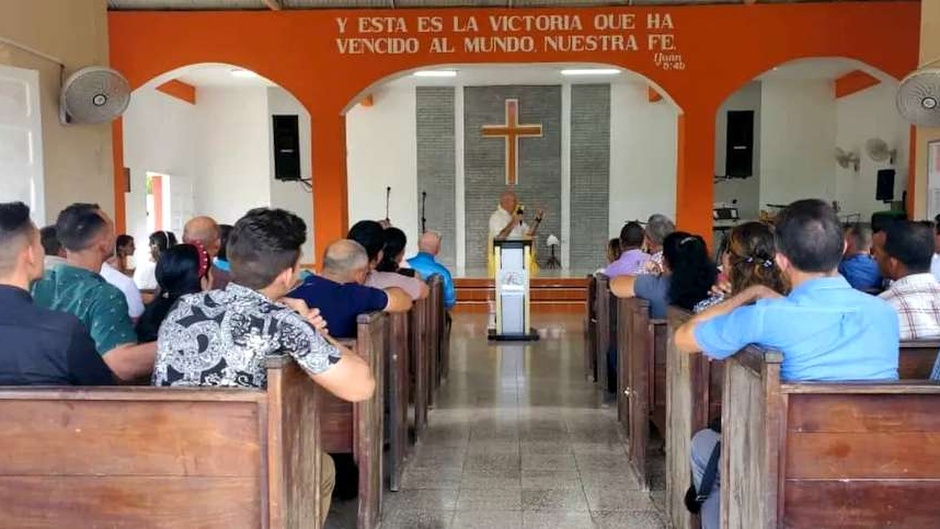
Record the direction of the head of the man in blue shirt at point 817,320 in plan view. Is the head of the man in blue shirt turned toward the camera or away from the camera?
away from the camera

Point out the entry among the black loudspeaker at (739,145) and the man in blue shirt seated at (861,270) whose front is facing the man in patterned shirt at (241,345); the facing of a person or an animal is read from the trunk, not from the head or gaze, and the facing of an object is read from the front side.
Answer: the black loudspeaker

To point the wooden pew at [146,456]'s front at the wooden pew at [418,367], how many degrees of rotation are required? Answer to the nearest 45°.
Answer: approximately 45° to its right

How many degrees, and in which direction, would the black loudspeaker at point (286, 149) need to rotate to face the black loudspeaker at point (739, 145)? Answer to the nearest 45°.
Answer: approximately 90° to its left

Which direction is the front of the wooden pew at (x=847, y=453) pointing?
away from the camera

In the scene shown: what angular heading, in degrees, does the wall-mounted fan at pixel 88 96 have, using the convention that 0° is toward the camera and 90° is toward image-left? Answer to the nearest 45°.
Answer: approximately 315°

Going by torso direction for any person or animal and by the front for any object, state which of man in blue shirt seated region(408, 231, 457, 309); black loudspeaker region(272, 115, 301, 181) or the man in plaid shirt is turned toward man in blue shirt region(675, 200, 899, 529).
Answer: the black loudspeaker

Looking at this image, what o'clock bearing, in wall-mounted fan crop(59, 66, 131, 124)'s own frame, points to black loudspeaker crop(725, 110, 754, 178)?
The black loudspeaker is roughly at 10 o'clock from the wall-mounted fan.

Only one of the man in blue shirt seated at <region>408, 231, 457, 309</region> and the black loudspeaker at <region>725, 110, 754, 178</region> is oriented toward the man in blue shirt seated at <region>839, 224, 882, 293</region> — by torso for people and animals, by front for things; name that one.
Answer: the black loudspeaker

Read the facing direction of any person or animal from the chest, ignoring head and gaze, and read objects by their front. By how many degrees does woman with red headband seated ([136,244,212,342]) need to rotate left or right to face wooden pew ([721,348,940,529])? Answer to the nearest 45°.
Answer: approximately 90° to their right

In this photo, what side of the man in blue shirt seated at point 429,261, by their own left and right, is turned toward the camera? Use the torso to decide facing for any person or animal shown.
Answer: back
